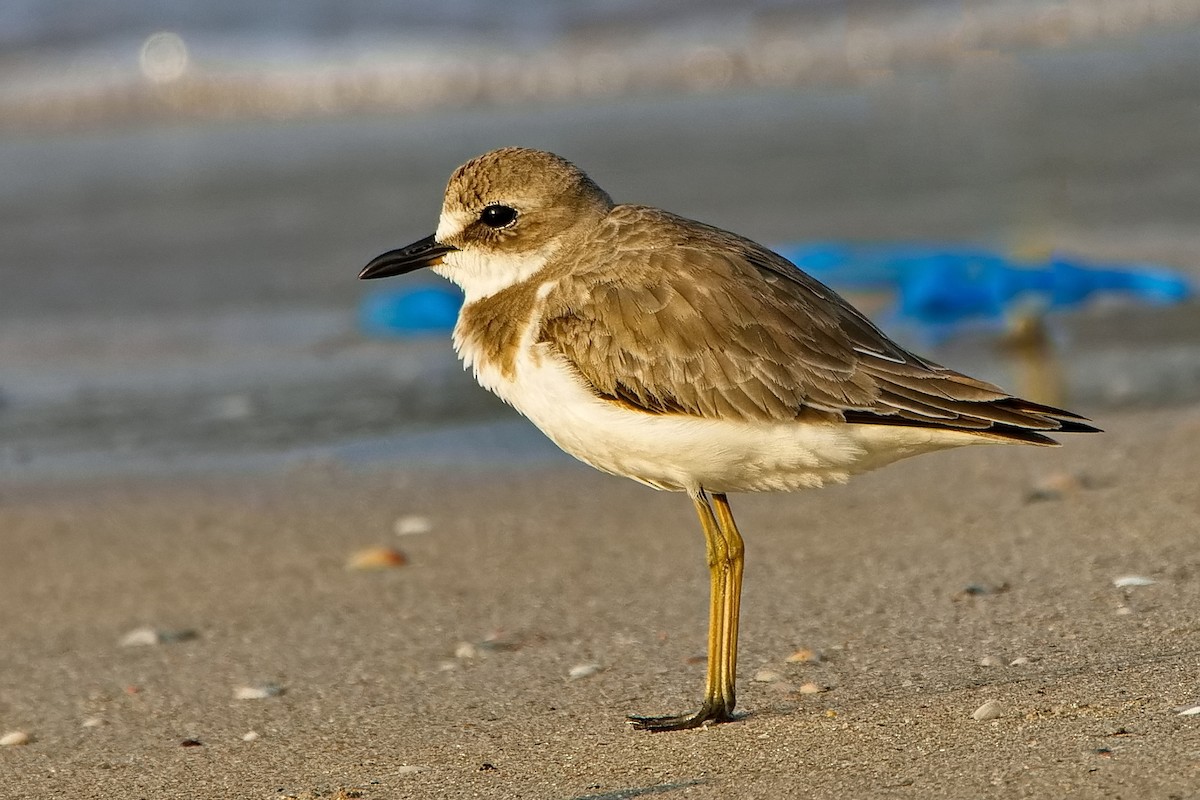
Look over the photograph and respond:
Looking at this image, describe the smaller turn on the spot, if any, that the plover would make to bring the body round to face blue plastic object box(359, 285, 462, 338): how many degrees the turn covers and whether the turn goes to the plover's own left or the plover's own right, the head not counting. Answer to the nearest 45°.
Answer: approximately 90° to the plover's own right

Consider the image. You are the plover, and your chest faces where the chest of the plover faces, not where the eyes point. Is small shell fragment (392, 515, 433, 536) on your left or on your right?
on your right

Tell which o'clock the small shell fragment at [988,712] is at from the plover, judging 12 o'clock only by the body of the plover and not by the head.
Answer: The small shell fragment is roughly at 7 o'clock from the plover.

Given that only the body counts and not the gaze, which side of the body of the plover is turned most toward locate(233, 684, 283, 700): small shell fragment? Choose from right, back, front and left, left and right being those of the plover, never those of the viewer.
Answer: front

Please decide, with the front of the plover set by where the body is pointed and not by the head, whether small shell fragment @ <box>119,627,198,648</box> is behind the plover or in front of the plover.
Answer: in front

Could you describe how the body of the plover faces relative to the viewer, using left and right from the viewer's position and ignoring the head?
facing to the left of the viewer

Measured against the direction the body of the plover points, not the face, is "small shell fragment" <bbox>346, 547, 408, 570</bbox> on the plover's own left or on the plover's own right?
on the plover's own right

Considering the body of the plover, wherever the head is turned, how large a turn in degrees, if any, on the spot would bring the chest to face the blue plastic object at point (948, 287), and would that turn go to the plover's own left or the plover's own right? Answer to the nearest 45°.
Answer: approximately 90° to the plover's own right

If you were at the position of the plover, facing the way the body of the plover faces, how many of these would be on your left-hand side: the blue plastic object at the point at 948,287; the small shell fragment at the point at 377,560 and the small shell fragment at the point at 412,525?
0

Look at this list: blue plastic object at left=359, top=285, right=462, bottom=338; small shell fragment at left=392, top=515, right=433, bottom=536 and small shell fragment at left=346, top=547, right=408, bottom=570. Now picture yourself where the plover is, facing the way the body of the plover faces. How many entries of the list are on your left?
0

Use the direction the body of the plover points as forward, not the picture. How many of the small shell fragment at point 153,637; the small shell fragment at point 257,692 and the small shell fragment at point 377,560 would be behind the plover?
0
